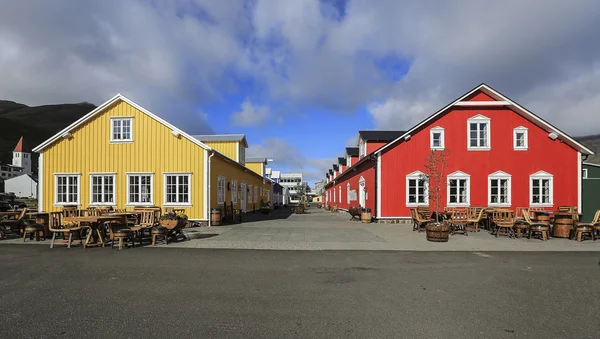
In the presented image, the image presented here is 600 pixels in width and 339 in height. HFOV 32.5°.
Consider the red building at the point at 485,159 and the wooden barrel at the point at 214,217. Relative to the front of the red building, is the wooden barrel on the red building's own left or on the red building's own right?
on the red building's own right

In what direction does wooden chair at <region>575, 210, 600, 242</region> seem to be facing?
to the viewer's left

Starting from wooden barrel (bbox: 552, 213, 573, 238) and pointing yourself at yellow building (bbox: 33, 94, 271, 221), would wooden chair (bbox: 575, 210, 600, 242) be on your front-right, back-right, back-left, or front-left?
back-left

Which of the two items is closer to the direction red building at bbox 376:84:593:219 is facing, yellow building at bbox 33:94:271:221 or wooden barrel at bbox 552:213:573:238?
the wooden barrel

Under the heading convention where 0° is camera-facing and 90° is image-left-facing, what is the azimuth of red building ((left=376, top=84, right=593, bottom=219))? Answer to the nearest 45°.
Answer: approximately 0°

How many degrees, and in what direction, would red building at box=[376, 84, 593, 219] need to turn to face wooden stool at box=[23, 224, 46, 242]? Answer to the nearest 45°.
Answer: approximately 45° to its right

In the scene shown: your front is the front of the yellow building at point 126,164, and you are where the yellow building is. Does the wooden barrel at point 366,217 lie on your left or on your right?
on your left

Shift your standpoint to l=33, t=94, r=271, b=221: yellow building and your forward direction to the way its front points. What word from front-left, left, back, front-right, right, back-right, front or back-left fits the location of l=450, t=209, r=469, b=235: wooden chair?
front-left

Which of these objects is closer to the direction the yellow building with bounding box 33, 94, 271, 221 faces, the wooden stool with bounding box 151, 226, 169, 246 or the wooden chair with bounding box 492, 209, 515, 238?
the wooden stool
